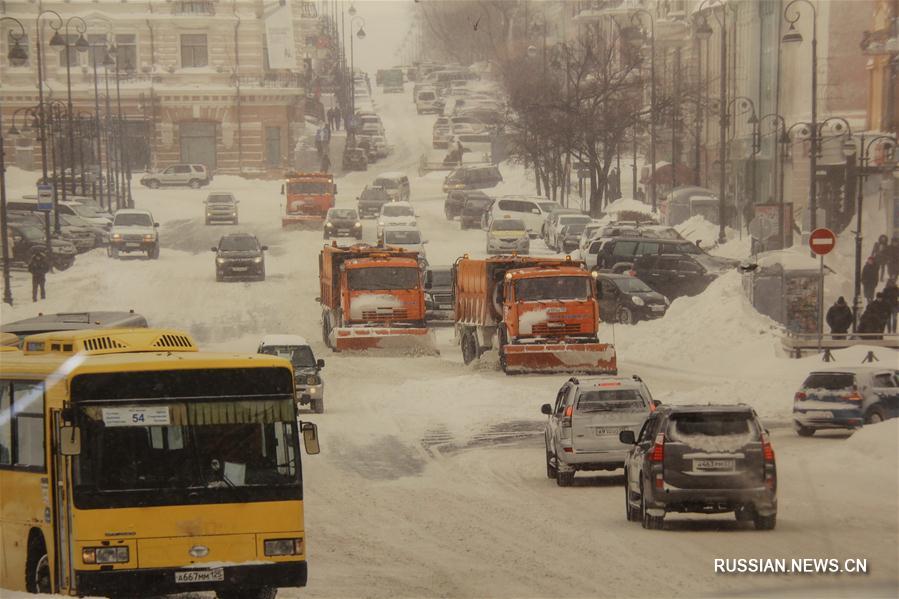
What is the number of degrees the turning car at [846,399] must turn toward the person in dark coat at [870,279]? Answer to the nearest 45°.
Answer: approximately 45° to its left

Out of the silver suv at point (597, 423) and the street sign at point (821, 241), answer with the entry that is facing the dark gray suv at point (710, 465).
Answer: the street sign

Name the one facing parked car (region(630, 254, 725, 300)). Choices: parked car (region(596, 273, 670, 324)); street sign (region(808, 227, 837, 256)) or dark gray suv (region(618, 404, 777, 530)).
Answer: the dark gray suv

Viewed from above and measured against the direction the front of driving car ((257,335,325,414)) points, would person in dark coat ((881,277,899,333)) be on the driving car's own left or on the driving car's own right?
on the driving car's own left

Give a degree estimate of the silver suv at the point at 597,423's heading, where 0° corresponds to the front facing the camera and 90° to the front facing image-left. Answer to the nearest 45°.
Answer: approximately 180°

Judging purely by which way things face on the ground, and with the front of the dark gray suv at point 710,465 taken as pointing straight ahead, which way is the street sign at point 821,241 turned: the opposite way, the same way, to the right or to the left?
the opposite way

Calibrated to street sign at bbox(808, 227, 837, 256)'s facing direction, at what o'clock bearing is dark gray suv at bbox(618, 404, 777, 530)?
The dark gray suv is roughly at 12 o'clock from the street sign.
